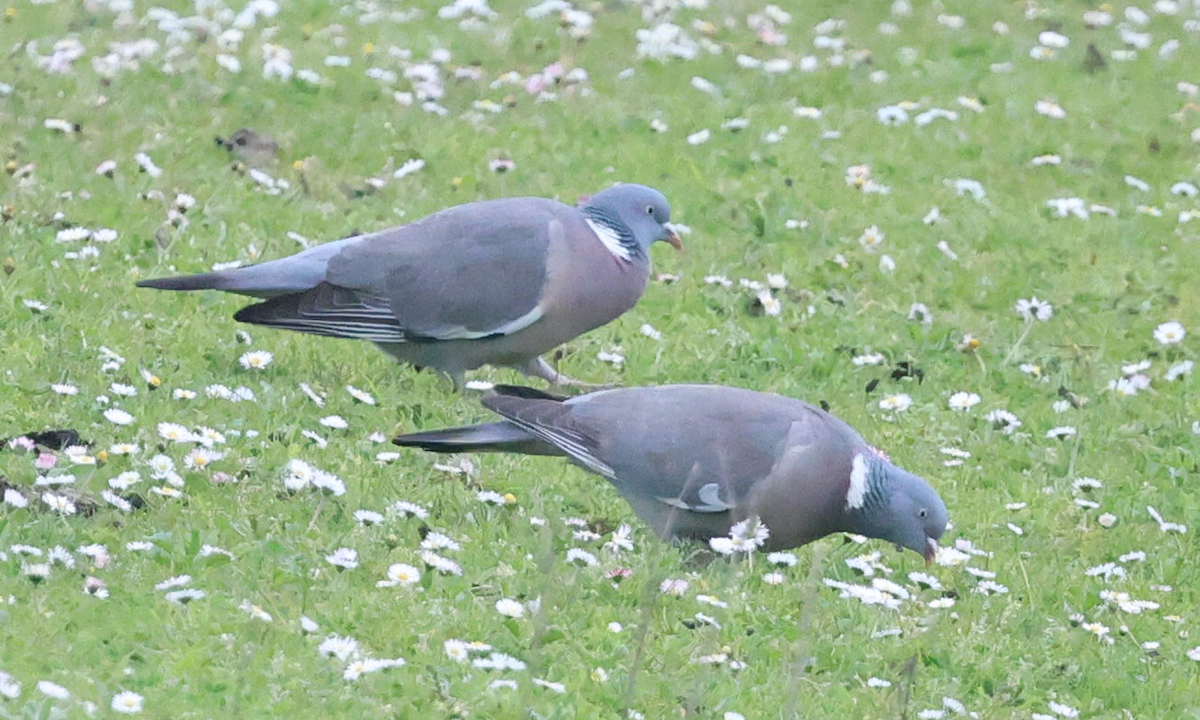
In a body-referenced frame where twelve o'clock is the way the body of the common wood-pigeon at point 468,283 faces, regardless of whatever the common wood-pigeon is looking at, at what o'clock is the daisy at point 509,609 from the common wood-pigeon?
The daisy is roughly at 3 o'clock from the common wood-pigeon.

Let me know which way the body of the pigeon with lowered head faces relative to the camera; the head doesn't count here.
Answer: to the viewer's right

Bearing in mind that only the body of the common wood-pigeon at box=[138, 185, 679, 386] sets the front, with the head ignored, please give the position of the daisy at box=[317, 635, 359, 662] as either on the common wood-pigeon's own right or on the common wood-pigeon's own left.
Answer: on the common wood-pigeon's own right

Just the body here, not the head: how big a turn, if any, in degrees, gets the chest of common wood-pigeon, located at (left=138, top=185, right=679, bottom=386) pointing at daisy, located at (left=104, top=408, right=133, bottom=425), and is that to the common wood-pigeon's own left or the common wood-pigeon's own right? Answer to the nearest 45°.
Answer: approximately 135° to the common wood-pigeon's own right

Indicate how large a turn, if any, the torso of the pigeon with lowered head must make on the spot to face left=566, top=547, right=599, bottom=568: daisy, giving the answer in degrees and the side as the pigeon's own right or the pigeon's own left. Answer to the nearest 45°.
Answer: approximately 135° to the pigeon's own right

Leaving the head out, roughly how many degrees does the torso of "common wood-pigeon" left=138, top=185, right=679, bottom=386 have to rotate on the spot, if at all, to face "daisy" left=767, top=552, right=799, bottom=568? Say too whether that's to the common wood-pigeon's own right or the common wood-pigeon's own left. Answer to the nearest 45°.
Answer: approximately 45° to the common wood-pigeon's own right

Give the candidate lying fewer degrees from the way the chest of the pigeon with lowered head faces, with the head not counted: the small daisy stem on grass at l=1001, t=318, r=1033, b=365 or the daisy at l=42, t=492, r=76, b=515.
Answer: the small daisy stem on grass

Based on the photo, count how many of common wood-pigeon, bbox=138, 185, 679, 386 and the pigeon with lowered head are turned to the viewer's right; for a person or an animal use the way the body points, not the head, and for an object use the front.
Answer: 2

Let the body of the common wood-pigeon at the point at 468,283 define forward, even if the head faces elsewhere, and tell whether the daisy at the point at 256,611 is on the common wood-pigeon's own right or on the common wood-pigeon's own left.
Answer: on the common wood-pigeon's own right

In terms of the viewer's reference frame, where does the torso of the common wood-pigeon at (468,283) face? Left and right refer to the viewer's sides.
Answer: facing to the right of the viewer

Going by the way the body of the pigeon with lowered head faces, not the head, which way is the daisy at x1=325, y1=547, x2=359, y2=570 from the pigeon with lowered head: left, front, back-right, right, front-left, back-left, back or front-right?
back-right
